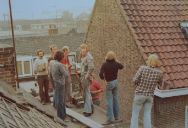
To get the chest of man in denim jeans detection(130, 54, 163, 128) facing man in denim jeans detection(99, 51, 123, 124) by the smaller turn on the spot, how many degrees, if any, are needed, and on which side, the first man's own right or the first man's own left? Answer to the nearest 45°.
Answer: approximately 45° to the first man's own left

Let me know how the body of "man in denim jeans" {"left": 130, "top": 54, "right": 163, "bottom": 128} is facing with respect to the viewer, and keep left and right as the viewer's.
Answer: facing away from the viewer

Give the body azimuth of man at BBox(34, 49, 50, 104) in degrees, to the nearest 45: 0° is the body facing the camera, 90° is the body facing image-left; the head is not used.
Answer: approximately 0°

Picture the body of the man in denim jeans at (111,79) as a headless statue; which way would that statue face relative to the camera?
away from the camera

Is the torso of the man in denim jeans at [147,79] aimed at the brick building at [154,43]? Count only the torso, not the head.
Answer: yes

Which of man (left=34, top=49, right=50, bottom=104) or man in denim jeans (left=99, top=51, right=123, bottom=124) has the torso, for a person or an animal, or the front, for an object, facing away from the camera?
the man in denim jeans

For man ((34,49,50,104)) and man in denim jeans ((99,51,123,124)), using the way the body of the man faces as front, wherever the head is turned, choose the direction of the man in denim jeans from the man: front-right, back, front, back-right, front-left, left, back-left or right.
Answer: front-left

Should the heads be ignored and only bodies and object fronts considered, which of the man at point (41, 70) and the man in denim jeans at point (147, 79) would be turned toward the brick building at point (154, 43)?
the man in denim jeans
